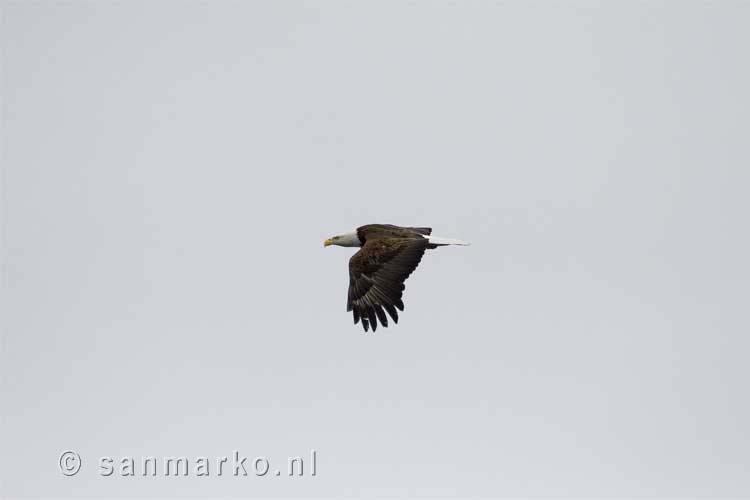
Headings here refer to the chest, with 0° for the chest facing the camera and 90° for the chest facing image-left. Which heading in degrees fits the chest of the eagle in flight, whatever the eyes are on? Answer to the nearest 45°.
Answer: approximately 90°
